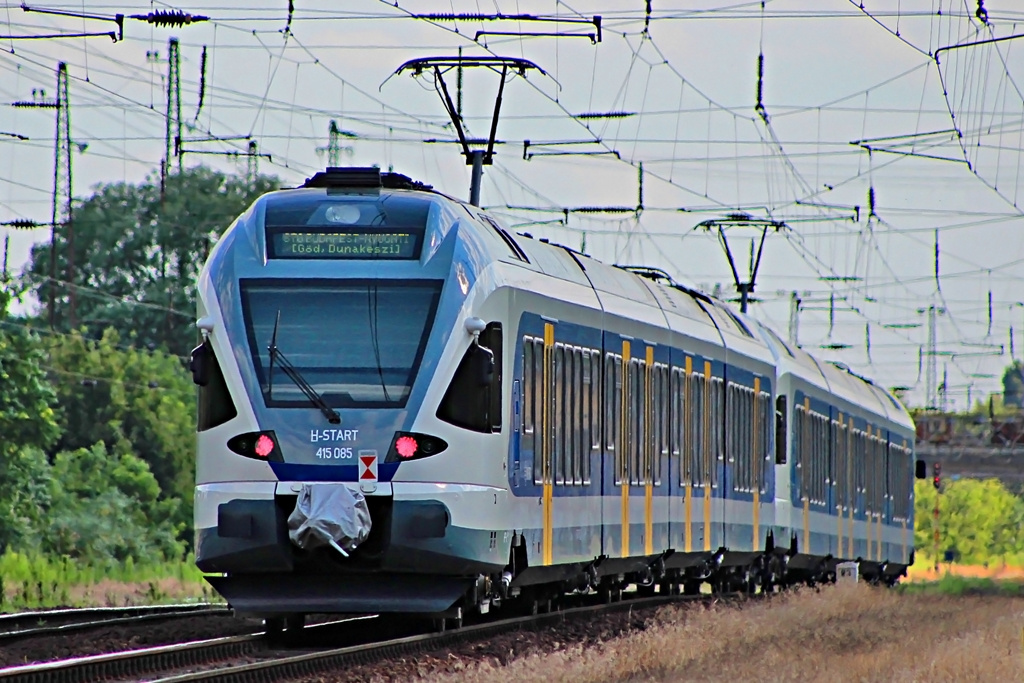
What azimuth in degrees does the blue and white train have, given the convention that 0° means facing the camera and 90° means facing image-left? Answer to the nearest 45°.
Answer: approximately 45°

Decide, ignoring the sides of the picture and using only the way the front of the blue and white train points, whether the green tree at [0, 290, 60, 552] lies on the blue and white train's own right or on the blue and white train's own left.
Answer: on the blue and white train's own right
